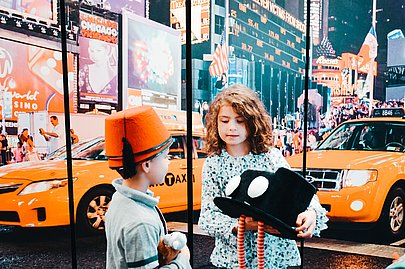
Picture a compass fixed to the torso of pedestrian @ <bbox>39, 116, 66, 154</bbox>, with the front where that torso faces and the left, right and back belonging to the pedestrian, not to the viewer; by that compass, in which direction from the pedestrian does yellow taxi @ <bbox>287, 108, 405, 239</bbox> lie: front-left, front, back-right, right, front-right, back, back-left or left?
back-left

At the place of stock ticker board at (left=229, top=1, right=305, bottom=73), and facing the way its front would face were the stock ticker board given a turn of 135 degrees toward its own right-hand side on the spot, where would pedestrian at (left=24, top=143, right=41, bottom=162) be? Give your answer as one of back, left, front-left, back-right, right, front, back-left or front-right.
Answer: front-left

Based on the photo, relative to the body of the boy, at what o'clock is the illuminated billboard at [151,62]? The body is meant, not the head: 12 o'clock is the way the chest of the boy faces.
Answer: The illuminated billboard is roughly at 9 o'clock from the boy.

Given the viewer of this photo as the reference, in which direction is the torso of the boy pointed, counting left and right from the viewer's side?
facing to the right of the viewer

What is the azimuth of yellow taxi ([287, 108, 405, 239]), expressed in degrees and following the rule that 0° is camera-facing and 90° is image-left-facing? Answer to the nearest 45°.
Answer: approximately 45°

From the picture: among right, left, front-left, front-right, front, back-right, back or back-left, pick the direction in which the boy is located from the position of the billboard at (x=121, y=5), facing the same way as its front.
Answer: front-right

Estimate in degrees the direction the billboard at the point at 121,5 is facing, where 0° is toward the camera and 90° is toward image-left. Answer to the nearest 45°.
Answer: approximately 315°

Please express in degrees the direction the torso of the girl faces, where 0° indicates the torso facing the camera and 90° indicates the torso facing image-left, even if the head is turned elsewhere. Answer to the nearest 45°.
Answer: approximately 0°

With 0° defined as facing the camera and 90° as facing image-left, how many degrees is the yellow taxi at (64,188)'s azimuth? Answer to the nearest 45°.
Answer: approximately 45°
